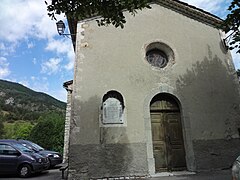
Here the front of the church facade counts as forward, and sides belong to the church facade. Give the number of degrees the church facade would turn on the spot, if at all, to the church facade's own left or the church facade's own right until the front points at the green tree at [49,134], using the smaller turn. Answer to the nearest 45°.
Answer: approximately 135° to the church facade's own right

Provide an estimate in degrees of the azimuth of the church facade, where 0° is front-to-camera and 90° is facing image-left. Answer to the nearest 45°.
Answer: approximately 0°
